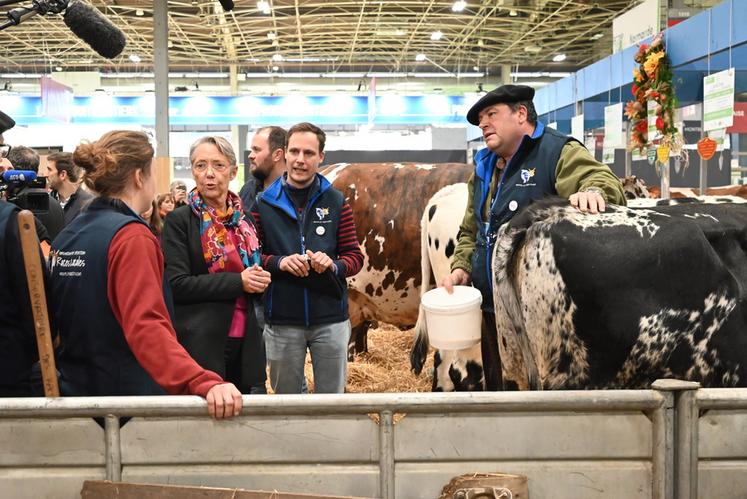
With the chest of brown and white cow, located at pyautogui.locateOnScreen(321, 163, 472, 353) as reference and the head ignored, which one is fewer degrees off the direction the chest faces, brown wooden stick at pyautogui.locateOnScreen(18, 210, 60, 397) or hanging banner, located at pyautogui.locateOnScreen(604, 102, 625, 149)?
the brown wooden stick

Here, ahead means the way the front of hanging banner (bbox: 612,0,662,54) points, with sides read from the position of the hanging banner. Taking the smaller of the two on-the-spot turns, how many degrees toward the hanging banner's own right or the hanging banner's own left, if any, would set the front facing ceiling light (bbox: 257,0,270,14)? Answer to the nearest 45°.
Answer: approximately 90° to the hanging banner's own right

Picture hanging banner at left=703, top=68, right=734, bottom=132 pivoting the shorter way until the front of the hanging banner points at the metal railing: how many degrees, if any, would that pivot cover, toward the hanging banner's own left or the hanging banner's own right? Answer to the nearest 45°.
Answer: approximately 45° to the hanging banner's own left

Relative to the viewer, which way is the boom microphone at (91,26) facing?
to the viewer's right

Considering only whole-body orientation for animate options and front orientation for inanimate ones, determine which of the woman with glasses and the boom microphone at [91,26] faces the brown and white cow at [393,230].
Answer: the boom microphone

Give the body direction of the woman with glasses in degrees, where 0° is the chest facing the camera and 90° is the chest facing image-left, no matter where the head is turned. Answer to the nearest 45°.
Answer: approximately 315°
